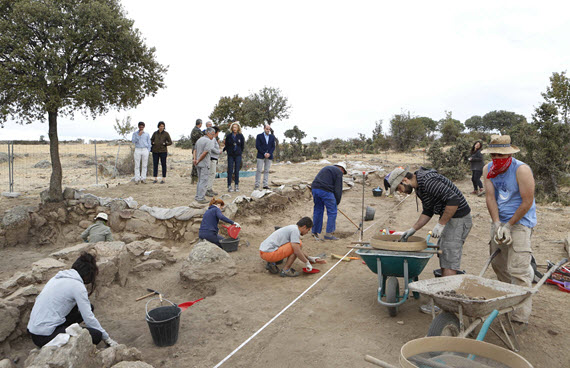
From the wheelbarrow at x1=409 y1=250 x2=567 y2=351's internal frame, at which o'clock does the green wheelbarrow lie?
The green wheelbarrow is roughly at 3 o'clock from the wheelbarrow.

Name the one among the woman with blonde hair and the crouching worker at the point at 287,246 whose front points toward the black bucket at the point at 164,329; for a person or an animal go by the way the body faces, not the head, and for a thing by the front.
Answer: the woman with blonde hair

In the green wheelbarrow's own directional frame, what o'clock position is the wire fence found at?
The wire fence is roughly at 4 o'clock from the green wheelbarrow.

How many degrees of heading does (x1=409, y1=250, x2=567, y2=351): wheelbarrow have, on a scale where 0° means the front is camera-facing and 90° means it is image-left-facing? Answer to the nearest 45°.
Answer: approximately 45°

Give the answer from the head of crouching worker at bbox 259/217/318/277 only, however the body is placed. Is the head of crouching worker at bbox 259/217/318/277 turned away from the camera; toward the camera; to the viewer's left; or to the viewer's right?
to the viewer's right

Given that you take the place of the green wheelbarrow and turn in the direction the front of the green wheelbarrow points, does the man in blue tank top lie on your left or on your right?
on your left

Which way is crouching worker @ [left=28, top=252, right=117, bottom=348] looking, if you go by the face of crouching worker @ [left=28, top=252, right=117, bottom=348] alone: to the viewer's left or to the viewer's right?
to the viewer's right

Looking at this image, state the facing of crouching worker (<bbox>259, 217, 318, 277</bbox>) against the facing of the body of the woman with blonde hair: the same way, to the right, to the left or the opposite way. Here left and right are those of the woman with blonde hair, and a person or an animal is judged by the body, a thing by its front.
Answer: to the left

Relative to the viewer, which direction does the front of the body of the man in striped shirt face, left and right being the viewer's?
facing to the left of the viewer

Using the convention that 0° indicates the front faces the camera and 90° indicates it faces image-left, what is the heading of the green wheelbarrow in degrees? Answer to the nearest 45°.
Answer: approximately 0°

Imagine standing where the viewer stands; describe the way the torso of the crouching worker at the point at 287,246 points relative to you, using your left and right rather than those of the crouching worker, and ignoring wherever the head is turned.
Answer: facing to the right of the viewer
